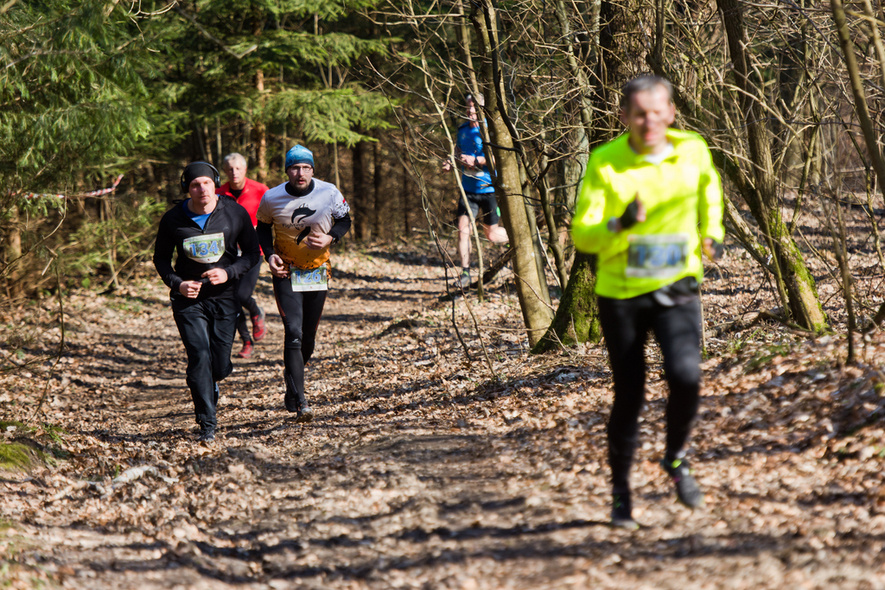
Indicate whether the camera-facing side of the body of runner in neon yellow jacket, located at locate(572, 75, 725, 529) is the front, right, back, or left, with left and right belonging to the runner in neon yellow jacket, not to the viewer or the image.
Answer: front

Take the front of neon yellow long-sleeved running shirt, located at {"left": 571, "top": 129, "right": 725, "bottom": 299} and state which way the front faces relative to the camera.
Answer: toward the camera

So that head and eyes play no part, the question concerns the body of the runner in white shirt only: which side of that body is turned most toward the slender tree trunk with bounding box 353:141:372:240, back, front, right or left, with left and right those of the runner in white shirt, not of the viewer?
back

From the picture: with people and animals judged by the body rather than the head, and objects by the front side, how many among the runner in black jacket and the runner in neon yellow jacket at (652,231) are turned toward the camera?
2

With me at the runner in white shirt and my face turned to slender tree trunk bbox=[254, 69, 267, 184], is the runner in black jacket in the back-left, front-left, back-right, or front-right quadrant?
back-left

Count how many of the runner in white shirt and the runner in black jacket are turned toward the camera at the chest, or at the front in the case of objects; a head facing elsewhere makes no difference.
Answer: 2

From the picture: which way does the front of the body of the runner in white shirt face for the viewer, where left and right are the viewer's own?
facing the viewer
